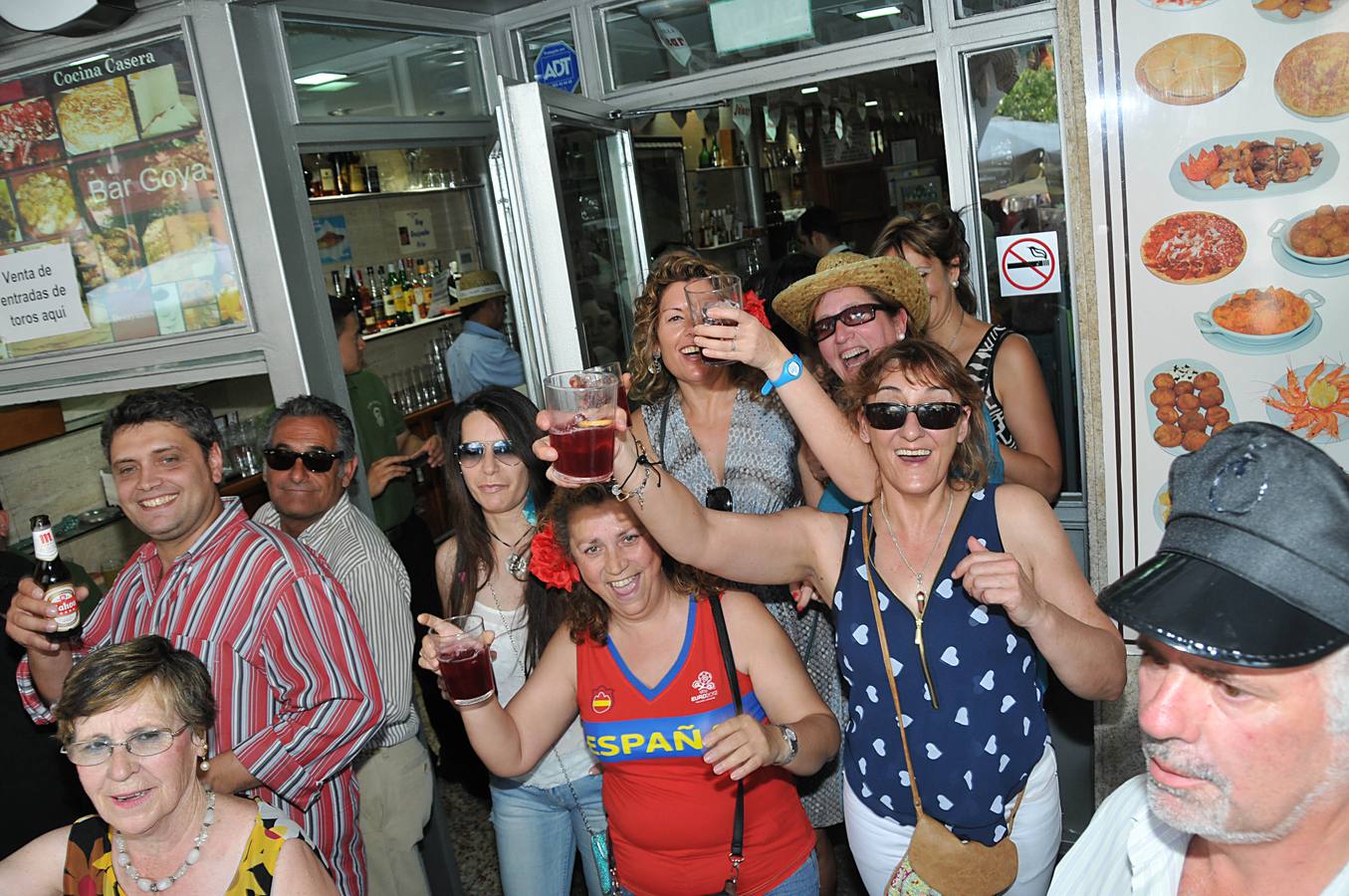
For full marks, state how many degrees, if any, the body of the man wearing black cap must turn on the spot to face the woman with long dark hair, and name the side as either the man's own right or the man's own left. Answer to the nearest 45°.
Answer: approximately 90° to the man's own right

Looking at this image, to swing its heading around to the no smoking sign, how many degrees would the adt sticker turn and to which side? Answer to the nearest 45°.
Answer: approximately 45° to its left

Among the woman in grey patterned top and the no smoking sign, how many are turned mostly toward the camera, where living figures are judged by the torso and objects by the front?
2

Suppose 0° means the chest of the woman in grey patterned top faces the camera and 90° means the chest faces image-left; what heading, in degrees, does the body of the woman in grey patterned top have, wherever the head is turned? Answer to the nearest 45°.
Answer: approximately 0°

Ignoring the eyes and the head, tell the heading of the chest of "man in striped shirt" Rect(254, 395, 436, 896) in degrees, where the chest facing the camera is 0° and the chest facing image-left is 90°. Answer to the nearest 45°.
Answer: approximately 45°

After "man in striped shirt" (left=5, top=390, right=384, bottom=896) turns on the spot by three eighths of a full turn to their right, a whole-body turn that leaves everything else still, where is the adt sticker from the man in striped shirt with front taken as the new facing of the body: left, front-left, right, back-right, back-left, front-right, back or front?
front-right

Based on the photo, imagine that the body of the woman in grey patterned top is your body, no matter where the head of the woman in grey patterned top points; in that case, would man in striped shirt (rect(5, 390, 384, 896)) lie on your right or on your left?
on your right
